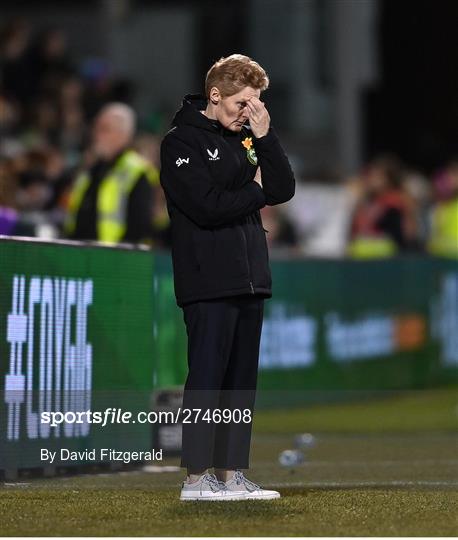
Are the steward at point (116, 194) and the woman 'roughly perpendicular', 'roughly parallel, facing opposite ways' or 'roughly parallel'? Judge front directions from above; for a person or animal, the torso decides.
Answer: roughly perpendicular

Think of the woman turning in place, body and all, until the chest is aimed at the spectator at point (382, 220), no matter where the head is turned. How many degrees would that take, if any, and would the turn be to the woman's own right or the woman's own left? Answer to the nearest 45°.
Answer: approximately 135° to the woman's own left

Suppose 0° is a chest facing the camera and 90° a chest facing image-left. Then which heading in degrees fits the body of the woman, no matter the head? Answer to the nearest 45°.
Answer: approximately 315°

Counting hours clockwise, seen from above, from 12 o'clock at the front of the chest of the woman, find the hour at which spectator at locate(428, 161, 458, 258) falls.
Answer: The spectator is roughly at 8 o'clock from the woman.

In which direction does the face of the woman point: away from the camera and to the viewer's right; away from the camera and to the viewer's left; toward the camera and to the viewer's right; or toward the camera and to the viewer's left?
toward the camera and to the viewer's right

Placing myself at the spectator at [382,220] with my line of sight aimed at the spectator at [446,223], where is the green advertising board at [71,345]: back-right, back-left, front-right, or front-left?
back-right
